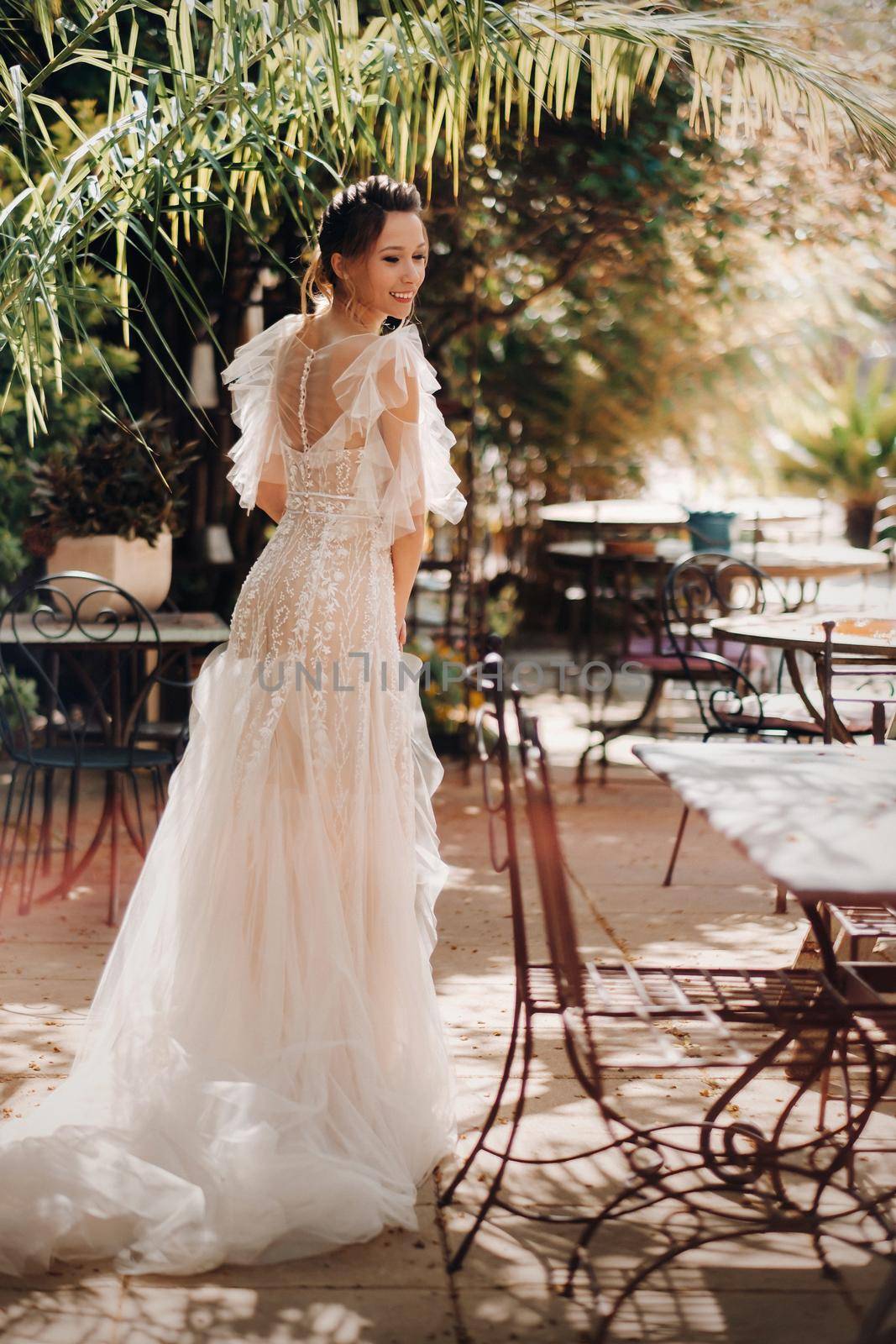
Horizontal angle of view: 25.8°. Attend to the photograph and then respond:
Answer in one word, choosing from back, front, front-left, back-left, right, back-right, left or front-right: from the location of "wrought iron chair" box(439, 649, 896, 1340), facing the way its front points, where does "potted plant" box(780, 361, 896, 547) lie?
left

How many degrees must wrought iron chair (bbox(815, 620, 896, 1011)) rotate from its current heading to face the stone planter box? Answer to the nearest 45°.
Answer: approximately 90° to its right

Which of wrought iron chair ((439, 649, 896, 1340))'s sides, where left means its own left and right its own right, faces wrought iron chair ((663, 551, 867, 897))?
left

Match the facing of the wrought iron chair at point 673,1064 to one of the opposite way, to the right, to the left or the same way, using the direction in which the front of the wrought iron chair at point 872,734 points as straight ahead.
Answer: to the left

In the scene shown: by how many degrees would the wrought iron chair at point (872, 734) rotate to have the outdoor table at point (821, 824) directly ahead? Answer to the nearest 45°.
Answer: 0° — it already faces it

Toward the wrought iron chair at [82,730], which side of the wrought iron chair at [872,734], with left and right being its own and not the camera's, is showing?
right

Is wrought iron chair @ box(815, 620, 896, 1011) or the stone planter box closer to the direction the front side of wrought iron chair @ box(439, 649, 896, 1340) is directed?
the wrought iron chair

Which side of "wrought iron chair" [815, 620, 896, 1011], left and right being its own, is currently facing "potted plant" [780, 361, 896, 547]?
back

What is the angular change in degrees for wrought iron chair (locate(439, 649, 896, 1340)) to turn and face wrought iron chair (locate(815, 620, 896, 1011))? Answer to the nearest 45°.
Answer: approximately 90° to its left

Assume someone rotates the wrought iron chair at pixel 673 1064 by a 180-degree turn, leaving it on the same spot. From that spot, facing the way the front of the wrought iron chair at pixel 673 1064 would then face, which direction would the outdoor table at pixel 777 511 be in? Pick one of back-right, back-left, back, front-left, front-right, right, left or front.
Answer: right

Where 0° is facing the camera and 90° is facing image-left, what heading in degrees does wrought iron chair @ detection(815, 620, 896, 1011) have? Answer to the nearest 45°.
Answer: approximately 0°

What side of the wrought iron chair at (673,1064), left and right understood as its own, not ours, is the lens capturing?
right
